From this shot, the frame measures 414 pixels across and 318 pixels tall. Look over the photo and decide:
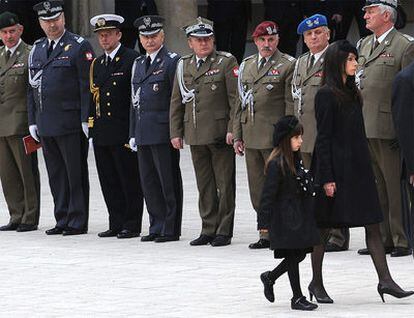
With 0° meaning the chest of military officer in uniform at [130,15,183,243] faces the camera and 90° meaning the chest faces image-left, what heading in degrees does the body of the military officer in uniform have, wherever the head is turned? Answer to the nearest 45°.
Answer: approximately 45°

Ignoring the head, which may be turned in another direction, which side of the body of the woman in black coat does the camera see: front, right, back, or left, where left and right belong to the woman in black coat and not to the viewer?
right

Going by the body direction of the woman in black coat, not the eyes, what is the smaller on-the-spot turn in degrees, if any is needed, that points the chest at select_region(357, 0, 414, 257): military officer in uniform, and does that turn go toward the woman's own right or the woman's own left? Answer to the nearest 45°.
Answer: approximately 90° to the woman's own left

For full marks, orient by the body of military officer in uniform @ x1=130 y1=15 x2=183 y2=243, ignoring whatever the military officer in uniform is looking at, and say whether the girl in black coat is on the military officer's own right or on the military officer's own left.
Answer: on the military officer's own left

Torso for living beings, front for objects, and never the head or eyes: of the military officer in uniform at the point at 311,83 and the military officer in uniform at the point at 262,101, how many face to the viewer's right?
0

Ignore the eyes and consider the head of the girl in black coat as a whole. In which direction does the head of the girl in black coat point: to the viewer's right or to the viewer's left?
to the viewer's right

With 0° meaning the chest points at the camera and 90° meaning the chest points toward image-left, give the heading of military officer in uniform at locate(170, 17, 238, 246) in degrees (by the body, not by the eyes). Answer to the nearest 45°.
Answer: approximately 45°

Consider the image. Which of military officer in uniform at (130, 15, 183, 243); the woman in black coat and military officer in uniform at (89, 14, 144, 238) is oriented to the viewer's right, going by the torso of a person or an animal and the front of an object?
the woman in black coat

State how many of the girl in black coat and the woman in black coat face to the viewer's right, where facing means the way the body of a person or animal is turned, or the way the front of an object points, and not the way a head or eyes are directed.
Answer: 2

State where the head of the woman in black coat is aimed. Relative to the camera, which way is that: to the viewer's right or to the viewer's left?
to the viewer's right

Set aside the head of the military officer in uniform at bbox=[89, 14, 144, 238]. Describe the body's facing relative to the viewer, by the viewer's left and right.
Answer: facing the viewer and to the left of the viewer

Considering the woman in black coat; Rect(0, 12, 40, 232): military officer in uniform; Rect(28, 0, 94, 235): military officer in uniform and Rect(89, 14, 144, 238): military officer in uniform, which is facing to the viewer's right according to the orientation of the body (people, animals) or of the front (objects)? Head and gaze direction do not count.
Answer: the woman in black coat
